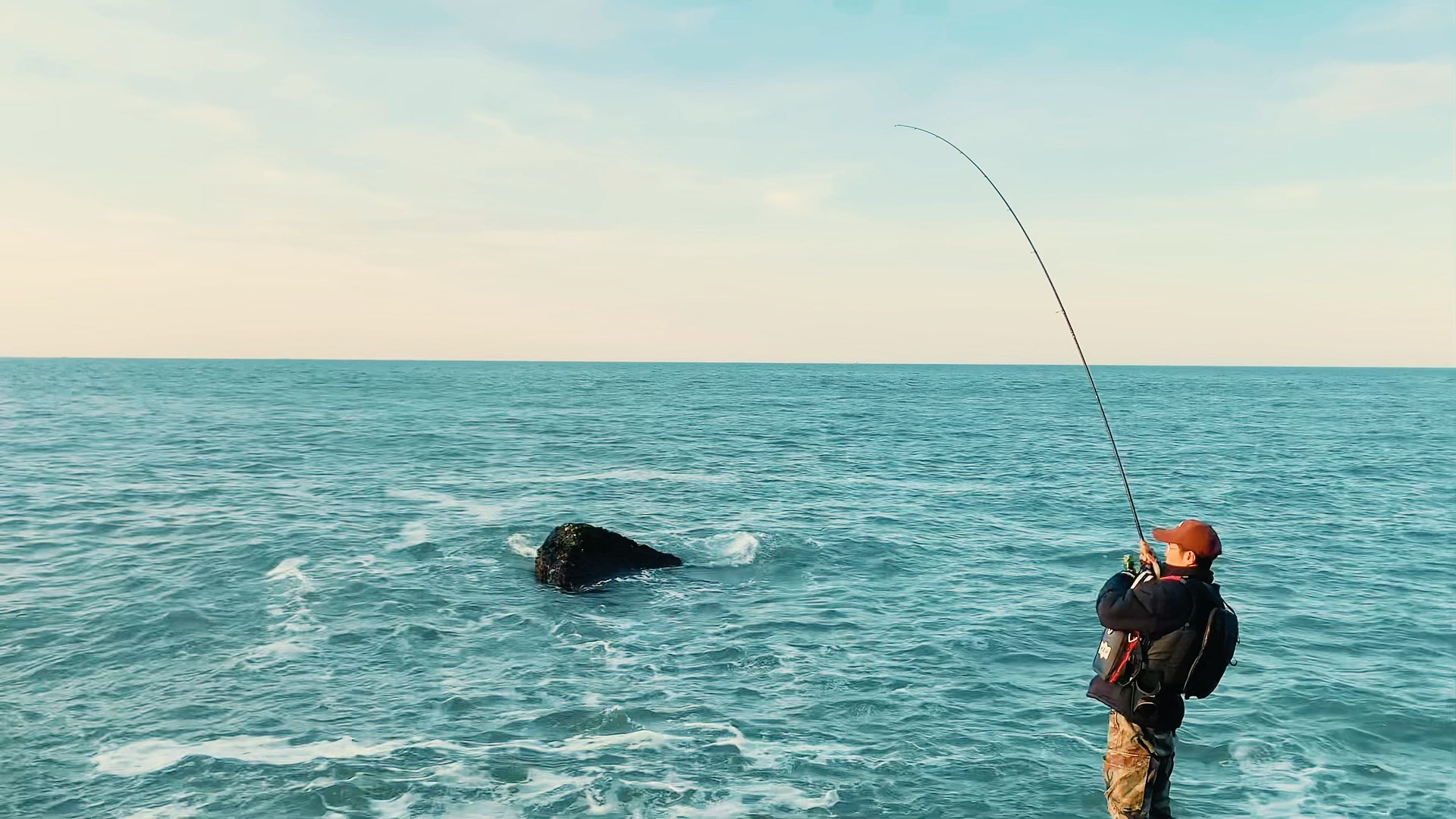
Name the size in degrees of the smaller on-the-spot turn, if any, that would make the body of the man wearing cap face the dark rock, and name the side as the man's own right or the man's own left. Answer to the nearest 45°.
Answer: approximately 45° to the man's own right

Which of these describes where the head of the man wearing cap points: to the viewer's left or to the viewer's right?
to the viewer's left

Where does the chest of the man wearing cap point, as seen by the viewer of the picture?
to the viewer's left
